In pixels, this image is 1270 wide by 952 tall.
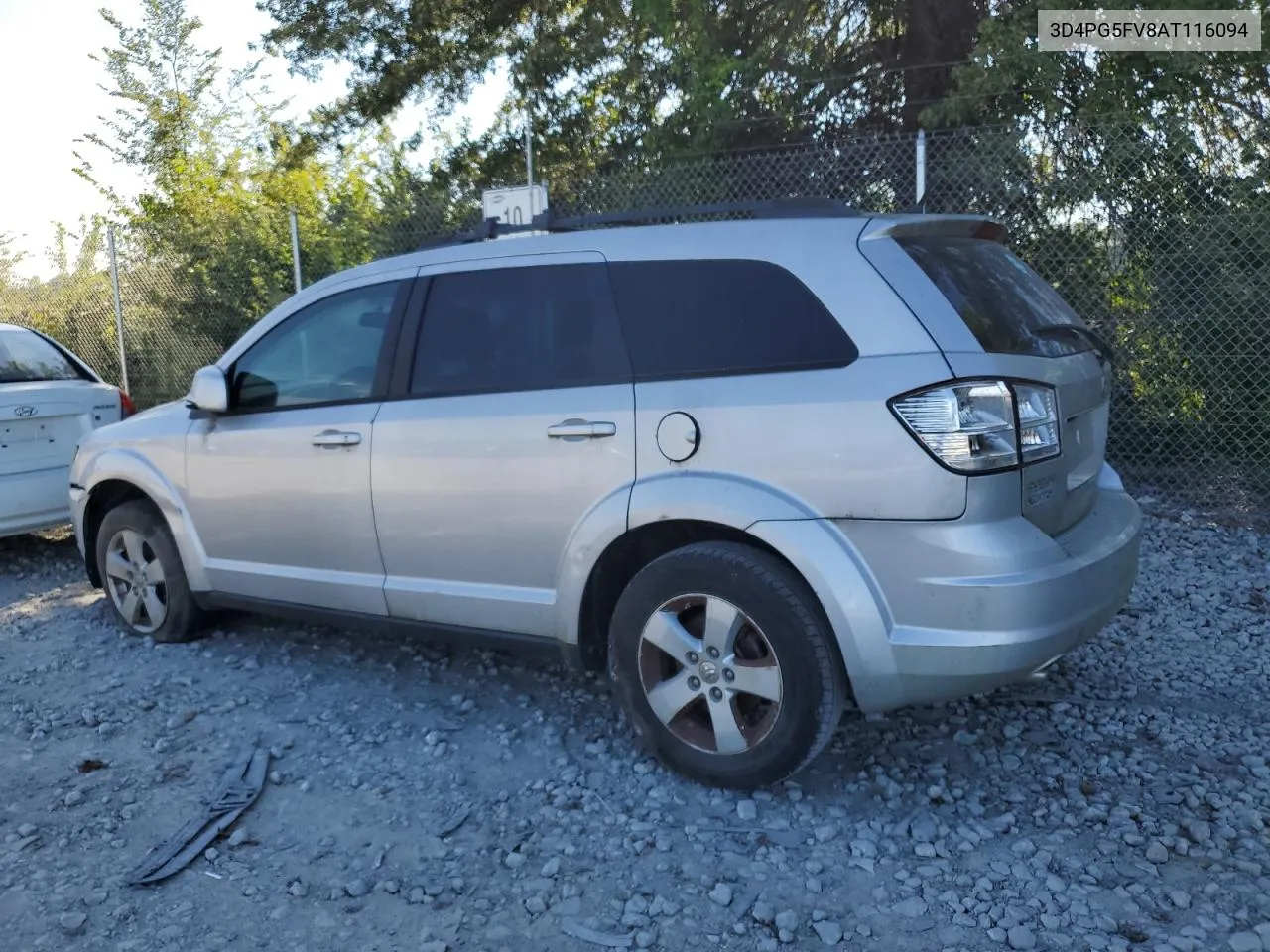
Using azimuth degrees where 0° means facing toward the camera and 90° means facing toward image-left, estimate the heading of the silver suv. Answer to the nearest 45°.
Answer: approximately 135°

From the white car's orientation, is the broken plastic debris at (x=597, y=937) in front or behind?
behind

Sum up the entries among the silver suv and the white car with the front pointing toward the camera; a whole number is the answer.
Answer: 0

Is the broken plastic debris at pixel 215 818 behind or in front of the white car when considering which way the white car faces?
behind

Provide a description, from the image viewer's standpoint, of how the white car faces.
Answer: facing away from the viewer and to the left of the viewer
